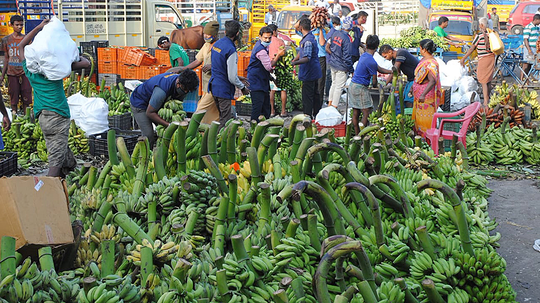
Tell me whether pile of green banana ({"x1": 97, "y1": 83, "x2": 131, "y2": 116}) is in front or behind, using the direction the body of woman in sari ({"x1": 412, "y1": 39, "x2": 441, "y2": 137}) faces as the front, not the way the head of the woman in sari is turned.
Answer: in front

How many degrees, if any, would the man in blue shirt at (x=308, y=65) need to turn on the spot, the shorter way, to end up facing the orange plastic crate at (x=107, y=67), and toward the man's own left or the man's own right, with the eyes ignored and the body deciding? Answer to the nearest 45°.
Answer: approximately 45° to the man's own right

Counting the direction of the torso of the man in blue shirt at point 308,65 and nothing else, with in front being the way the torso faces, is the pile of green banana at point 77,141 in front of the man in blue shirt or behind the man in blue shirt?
in front

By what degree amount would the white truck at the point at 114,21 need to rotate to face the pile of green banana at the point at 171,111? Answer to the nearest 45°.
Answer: approximately 90° to its right

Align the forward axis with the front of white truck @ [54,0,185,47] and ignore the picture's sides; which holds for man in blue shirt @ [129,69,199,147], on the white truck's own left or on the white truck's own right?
on the white truck's own right

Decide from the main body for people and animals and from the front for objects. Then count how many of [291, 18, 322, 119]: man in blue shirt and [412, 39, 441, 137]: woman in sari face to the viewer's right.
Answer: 0
